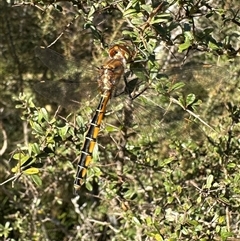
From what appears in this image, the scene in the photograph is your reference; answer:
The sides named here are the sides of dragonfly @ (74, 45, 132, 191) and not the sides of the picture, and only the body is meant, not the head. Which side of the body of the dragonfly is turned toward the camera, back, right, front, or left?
back
